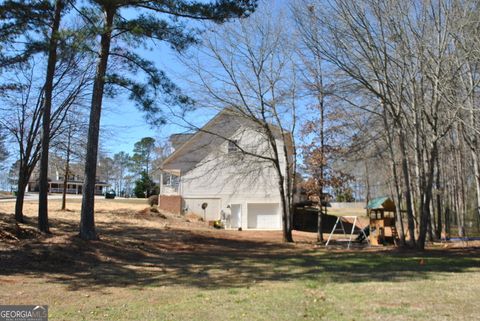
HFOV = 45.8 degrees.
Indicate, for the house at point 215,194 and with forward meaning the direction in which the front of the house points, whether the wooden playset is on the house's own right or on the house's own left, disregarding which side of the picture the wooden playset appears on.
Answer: on the house's own left

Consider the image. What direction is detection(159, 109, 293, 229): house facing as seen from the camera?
to the viewer's left
